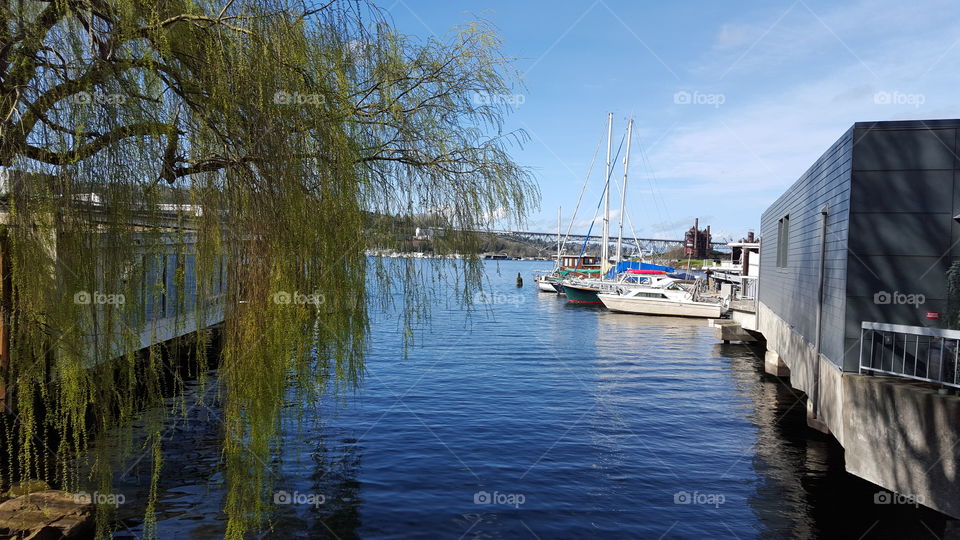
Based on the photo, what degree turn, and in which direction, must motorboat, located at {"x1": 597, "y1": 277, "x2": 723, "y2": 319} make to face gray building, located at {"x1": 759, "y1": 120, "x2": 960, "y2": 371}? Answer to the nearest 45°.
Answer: approximately 90° to its left

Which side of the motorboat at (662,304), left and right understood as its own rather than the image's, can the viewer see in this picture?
left
